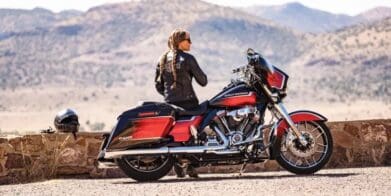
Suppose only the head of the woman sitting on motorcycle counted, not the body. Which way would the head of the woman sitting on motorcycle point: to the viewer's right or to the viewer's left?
to the viewer's right

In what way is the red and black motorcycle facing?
to the viewer's right
